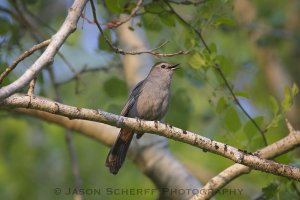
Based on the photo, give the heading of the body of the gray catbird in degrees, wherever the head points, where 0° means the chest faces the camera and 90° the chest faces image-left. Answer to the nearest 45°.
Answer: approximately 315°

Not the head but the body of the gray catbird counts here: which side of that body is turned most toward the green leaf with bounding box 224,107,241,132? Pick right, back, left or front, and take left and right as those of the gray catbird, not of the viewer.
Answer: front

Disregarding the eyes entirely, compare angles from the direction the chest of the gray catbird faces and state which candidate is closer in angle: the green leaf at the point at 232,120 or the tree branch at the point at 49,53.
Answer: the green leaf

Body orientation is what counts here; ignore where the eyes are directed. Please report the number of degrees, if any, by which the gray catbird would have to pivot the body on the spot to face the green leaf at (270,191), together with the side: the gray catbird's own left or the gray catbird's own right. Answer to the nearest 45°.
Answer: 0° — it already faces it

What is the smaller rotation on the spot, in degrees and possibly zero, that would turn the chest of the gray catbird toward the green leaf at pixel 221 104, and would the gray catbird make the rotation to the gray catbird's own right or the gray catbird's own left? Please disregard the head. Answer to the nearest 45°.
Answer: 0° — it already faces it
